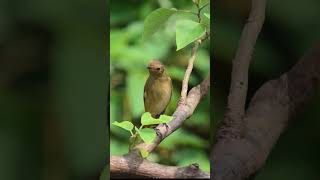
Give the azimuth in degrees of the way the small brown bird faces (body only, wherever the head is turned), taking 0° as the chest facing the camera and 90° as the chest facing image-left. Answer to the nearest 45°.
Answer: approximately 45°
